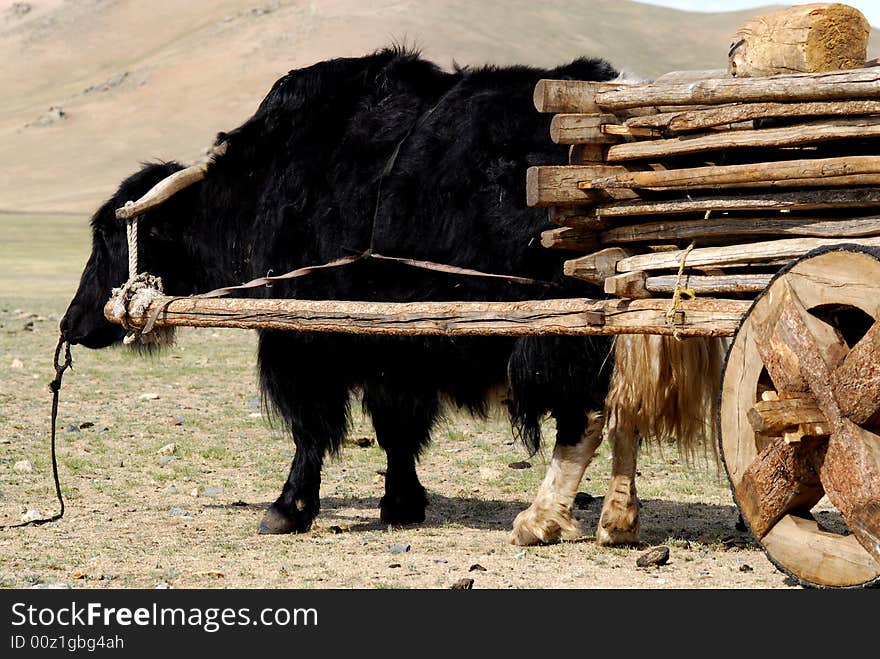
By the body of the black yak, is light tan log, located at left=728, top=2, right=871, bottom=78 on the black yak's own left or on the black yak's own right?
on the black yak's own left

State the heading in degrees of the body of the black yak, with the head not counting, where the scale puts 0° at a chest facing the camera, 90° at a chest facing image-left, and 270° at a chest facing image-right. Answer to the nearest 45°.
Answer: approximately 90°
